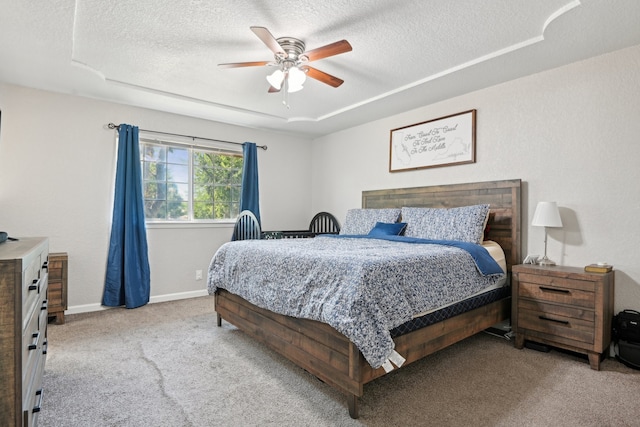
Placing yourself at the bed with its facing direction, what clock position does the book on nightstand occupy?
The book on nightstand is roughly at 7 o'clock from the bed.

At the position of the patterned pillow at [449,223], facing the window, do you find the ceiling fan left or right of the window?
left

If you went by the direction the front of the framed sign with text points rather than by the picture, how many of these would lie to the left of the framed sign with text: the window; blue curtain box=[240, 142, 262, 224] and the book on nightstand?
1

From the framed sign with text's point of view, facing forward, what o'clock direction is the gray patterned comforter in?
The gray patterned comforter is roughly at 11 o'clock from the framed sign with text.

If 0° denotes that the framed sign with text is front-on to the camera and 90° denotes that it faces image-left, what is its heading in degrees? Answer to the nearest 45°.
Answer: approximately 45°

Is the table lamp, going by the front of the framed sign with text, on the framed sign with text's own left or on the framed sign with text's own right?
on the framed sign with text's own left

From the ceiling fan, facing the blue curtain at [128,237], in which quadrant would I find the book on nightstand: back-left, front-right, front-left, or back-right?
back-right

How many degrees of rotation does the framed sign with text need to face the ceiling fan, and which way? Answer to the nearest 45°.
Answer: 0° — it already faces it

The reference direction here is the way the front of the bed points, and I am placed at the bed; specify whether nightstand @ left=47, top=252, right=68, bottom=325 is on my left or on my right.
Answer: on my right

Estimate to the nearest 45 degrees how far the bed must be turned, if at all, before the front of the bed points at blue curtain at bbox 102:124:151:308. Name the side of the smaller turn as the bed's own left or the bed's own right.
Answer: approximately 45° to the bed's own right
